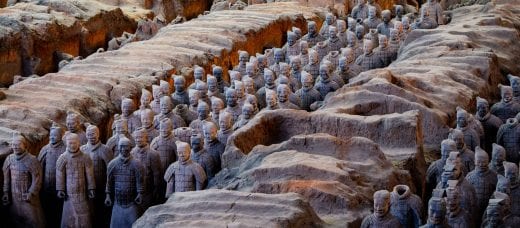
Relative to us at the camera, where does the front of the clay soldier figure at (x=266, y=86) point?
facing the viewer

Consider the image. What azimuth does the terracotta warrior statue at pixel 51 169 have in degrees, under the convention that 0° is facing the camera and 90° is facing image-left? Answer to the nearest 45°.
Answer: approximately 45°

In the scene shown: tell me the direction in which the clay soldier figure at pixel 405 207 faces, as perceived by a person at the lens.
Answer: facing the viewer and to the left of the viewer

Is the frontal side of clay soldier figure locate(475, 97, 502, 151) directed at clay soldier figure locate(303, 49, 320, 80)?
no

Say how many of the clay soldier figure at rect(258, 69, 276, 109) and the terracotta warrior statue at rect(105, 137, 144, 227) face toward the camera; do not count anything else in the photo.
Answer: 2

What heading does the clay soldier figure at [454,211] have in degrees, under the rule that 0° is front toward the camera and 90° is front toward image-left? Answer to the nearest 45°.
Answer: approximately 45°

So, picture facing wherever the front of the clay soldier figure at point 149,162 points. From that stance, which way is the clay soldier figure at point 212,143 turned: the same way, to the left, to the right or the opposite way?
the same way

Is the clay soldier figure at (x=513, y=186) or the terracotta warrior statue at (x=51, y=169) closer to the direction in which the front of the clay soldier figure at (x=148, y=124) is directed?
the terracotta warrior statue

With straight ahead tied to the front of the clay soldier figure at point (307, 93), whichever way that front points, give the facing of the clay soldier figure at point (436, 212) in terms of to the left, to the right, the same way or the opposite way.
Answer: the same way

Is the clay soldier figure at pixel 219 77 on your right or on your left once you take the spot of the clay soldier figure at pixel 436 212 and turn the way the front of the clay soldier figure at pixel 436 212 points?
on your right

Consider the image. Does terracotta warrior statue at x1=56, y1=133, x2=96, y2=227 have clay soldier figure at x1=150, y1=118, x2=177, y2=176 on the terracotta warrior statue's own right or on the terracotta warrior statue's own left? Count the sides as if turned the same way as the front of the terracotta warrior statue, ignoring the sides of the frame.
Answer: on the terracotta warrior statue's own left

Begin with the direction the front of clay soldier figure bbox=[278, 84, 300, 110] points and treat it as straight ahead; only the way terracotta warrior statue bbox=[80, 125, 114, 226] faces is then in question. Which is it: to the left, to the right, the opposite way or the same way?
the same way
